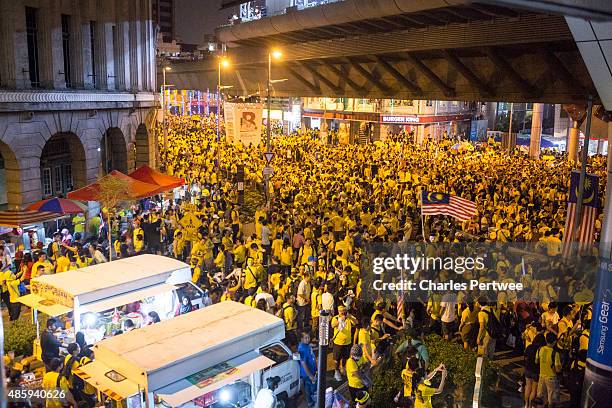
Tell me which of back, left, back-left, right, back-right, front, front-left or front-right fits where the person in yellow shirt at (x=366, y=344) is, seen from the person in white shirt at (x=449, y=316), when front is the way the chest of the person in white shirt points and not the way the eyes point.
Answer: back-left

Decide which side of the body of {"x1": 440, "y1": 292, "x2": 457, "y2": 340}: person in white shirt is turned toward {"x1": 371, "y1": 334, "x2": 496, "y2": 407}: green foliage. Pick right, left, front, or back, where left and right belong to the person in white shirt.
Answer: back

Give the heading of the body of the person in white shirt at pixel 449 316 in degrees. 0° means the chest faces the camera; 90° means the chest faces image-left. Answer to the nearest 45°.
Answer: approximately 180°

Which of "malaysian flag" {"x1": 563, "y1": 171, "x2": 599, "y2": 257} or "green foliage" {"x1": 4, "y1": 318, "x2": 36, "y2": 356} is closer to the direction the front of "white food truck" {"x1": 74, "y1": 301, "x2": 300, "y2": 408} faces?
the malaysian flag
